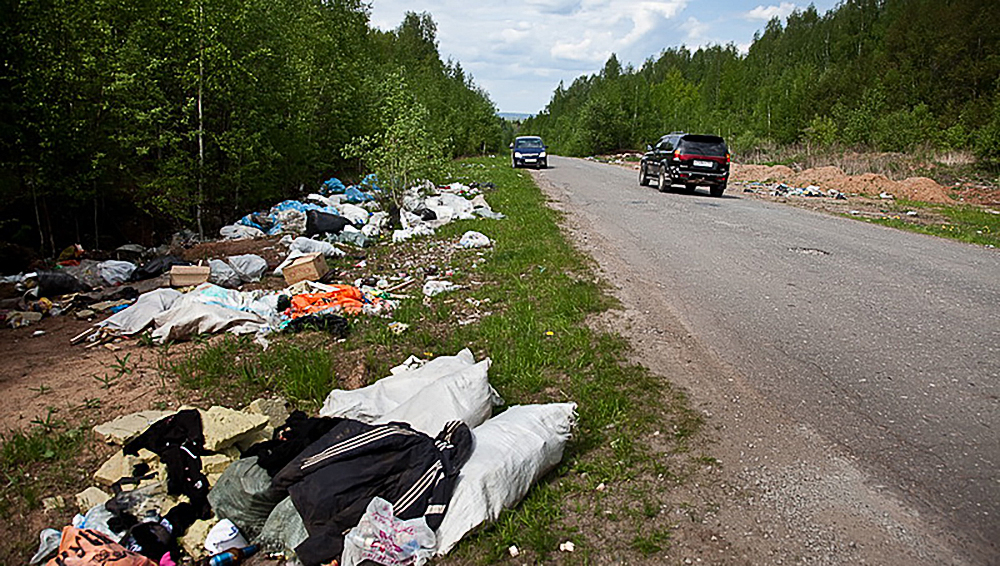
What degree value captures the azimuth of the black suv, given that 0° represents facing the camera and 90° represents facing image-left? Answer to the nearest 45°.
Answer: approximately 135°

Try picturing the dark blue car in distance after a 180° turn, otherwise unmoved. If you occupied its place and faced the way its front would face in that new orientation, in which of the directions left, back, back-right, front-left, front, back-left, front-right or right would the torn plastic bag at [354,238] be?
back

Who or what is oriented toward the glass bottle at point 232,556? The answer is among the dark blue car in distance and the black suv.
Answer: the dark blue car in distance

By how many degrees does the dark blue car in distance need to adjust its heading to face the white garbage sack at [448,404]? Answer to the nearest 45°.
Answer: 0° — it already faces it

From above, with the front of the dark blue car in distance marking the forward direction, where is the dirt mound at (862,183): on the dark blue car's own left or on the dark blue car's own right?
on the dark blue car's own left

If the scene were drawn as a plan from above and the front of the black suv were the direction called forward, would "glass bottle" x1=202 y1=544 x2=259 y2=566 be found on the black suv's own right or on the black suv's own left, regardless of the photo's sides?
on the black suv's own left

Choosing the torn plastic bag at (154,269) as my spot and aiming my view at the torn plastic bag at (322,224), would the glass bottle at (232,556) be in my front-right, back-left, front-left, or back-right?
back-right

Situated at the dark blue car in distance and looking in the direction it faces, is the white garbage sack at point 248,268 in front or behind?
in front

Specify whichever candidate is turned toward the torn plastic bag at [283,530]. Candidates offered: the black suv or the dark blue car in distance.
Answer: the dark blue car in distance

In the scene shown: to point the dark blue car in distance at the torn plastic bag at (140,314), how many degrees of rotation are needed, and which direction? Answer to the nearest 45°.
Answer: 0° — it already faces it

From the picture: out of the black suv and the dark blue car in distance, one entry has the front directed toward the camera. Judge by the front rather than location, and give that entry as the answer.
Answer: the dark blue car in distance

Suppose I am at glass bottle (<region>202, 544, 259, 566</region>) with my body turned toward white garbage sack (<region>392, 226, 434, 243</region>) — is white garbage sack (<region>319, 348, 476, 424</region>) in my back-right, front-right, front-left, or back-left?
front-right

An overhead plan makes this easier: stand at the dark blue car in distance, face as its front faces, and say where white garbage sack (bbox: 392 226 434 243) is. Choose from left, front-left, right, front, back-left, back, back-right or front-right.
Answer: front

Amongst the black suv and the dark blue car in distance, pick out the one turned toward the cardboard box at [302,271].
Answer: the dark blue car in distance

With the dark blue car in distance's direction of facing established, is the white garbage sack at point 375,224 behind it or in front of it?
in front

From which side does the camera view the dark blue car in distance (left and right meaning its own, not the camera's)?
front

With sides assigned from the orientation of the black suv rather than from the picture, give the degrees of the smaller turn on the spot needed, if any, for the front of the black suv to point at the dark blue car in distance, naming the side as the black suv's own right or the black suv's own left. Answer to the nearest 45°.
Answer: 0° — it already faces it

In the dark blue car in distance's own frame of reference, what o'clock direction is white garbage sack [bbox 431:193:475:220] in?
The white garbage sack is roughly at 12 o'clock from the dark blue car in distance.

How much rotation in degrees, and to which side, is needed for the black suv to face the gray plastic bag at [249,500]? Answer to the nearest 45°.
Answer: approximately 135° to its left

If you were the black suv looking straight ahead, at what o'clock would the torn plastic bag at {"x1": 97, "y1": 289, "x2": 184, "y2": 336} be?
The torn plastic bag is roughly at 8 o'clock from the black suv.

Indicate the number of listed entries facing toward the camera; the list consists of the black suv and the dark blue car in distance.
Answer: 1
